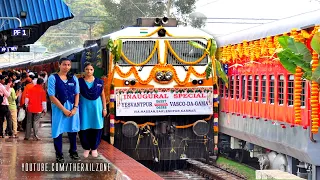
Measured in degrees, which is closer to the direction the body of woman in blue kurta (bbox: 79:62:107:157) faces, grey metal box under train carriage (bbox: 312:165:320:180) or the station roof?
the grey metal box under train carriage

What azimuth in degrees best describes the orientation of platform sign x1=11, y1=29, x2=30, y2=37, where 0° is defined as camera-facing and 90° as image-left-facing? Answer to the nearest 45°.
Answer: approximately 0°

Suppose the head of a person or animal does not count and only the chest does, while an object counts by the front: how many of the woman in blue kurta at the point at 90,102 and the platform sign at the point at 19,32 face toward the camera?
2
